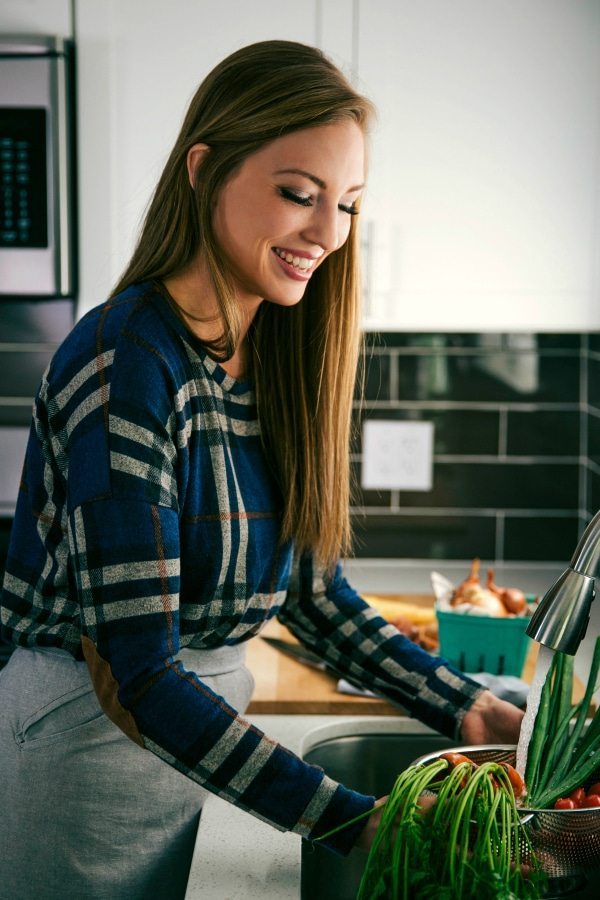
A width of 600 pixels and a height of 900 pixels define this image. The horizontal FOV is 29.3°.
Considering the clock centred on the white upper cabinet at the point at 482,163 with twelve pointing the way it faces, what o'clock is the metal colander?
The metal colander is roughly at 12 o'clock from the white upper cabinet.

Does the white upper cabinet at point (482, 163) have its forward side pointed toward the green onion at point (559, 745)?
yes

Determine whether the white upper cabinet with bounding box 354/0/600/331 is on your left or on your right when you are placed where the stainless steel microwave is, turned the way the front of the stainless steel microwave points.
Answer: on your left

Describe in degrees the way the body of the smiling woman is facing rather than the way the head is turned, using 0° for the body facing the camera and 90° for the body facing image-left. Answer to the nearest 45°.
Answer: approximately 315°

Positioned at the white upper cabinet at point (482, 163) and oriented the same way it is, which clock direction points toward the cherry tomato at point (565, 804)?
The cherry tomato is roughly at 12 o'clock from the white upper cabinet.

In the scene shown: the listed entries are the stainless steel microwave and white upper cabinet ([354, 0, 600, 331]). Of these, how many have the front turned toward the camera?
2

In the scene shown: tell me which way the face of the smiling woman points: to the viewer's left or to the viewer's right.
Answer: to the viewer's right

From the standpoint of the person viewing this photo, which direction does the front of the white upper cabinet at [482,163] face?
facing the viewer

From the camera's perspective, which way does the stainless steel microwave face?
toward the camera
